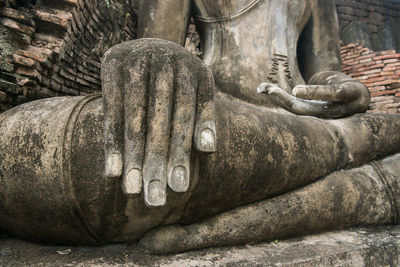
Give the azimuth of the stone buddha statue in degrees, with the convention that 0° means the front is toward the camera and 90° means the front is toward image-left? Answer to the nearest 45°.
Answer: approximately 315°
